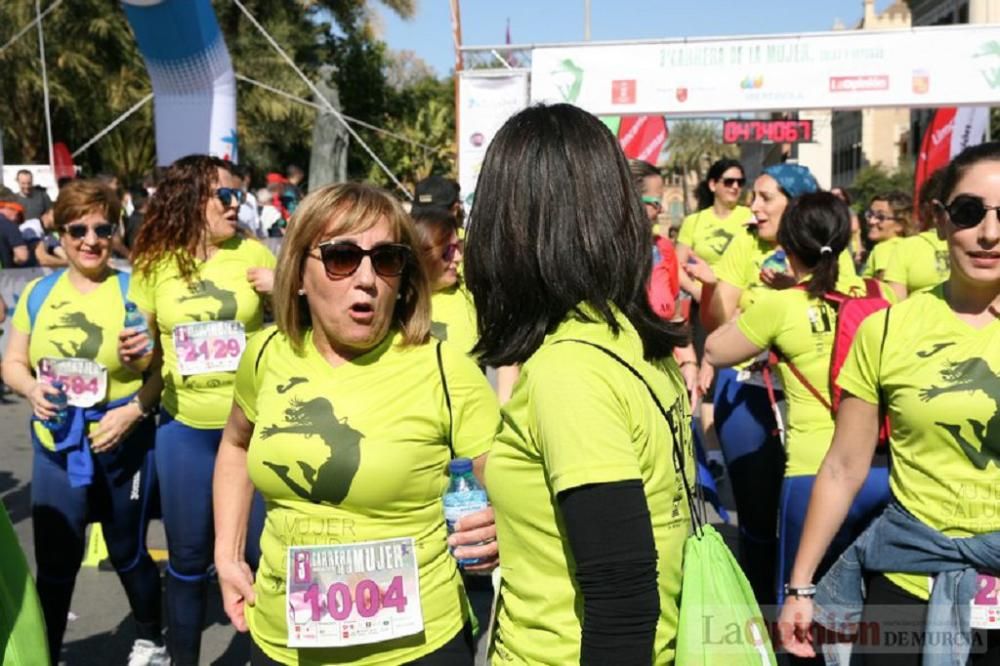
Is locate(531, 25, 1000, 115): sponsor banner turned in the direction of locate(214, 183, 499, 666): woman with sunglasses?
yes

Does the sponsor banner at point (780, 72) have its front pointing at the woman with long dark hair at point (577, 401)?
yes

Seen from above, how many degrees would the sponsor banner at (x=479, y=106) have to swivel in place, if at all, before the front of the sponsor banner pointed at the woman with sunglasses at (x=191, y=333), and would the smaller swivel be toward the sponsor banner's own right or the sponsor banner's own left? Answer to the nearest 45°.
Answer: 0° — it already faces them

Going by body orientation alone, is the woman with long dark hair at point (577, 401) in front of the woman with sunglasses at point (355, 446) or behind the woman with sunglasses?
in front

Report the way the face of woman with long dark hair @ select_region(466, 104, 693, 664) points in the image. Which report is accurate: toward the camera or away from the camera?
away from the camera

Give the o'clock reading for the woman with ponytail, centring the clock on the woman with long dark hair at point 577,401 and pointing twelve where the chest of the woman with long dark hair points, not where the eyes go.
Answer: The woman with ponytail is roughly at 2 o'clock from the woman with long dark hair.

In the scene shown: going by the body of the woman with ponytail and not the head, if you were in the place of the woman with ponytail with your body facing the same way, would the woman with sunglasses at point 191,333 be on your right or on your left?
on your left

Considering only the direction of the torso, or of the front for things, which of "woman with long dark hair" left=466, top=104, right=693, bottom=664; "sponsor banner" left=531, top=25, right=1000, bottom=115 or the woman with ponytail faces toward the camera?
the sponsor banner

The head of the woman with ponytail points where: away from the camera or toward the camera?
away from the camera

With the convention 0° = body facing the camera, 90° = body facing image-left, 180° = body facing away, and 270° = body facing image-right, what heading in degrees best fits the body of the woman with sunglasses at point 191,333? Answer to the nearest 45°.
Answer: approximately 315°

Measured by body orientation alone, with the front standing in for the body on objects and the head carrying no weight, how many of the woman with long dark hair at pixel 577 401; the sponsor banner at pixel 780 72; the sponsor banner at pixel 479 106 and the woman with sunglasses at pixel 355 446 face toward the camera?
3
